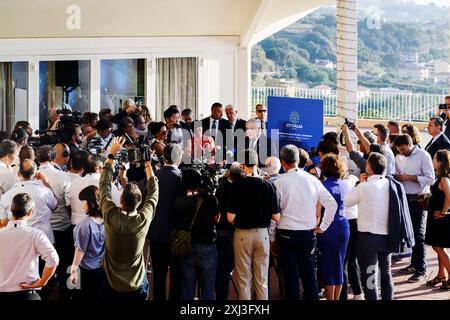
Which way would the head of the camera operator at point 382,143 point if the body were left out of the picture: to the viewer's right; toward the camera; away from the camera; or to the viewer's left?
to the viewer's left

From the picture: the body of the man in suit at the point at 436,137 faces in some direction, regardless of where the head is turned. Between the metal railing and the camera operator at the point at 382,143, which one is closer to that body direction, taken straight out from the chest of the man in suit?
the camera operator

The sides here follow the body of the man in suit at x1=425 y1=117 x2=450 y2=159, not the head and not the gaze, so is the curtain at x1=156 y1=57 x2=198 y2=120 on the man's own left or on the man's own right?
on the man's own right

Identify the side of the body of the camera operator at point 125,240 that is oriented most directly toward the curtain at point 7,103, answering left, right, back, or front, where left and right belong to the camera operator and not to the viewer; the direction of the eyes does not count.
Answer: front

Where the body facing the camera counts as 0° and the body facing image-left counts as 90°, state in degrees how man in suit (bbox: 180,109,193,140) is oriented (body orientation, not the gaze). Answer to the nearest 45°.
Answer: approximately 315°

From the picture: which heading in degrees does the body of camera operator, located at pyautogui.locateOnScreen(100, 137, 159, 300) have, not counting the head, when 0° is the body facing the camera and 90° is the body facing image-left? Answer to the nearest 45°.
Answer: approximately 180°

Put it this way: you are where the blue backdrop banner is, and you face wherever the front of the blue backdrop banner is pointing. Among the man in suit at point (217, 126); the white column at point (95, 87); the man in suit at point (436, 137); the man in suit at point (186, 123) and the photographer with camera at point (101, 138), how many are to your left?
1

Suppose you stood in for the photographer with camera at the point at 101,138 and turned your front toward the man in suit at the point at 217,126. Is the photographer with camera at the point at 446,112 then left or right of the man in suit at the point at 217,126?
right

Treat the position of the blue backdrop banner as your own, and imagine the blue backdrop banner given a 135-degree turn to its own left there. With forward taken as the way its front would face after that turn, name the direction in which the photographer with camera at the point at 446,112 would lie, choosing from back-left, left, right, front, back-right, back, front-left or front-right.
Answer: front

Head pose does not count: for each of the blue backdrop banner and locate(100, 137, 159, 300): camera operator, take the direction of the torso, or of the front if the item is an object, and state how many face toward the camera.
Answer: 1

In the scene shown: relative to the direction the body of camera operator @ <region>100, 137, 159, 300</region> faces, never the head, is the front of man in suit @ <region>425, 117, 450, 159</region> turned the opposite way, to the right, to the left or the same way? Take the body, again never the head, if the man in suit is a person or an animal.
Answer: to the left

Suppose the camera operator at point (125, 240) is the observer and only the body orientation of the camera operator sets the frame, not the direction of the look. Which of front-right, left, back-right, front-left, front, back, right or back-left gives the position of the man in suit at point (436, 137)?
front-right
